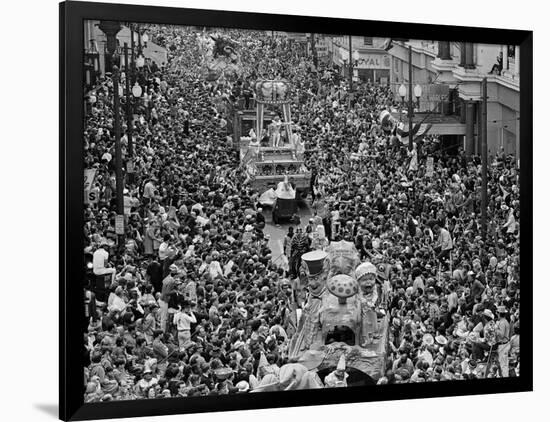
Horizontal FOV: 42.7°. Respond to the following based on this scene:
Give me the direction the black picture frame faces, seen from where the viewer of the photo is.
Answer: facing the viewer and to the right of the viewer
